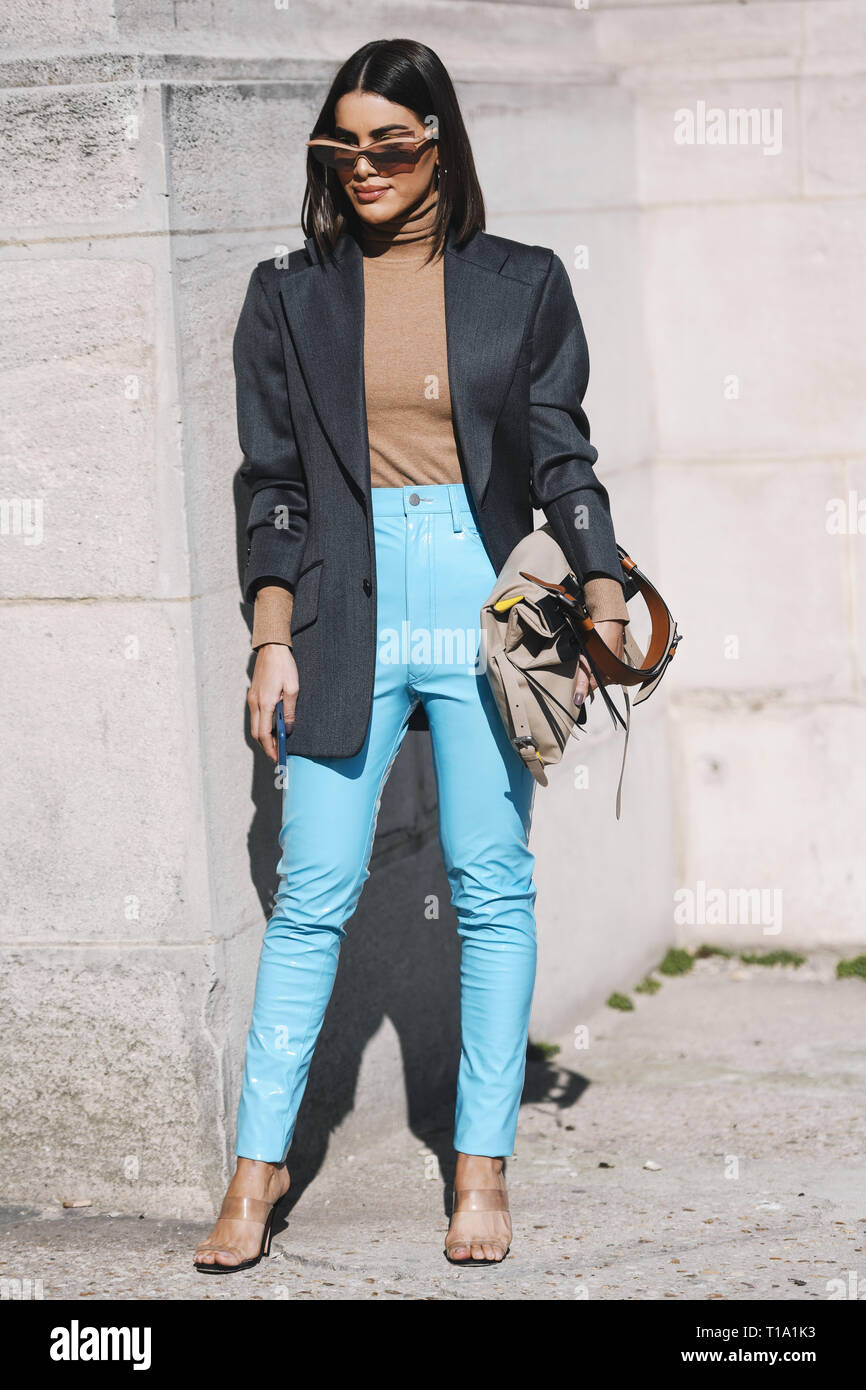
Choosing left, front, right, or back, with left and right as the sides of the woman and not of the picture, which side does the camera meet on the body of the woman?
front

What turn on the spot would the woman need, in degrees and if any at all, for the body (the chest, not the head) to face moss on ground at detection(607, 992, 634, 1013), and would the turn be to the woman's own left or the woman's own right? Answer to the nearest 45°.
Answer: approximately 180°

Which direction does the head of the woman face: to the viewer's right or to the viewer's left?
to the viewer's left
